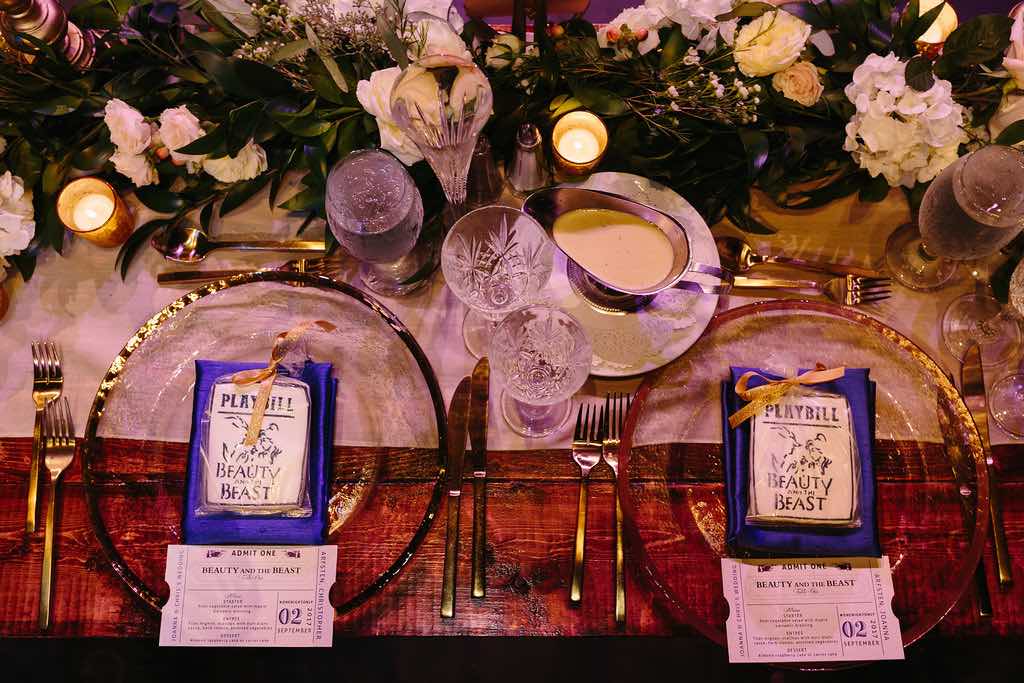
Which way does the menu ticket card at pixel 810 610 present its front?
toward the camera

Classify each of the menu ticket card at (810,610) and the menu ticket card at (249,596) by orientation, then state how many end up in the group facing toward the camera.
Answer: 2

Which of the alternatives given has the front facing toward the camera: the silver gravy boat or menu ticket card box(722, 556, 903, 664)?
the menu ticket card

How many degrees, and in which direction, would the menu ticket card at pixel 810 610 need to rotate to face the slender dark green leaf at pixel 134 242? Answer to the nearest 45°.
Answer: approximately 90° to its right

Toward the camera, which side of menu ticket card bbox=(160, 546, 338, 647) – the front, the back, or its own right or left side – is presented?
front

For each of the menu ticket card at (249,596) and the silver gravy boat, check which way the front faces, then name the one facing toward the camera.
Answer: the menu ticket card

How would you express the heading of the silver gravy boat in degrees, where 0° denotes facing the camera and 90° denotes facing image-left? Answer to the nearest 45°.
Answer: approximately 135°
